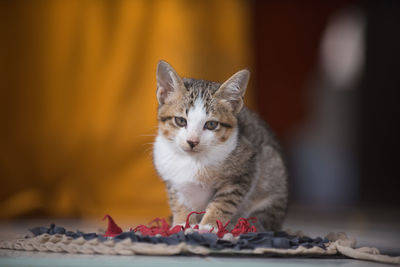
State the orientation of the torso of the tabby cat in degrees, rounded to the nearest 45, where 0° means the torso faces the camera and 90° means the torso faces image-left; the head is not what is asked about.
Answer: approximately 45°
